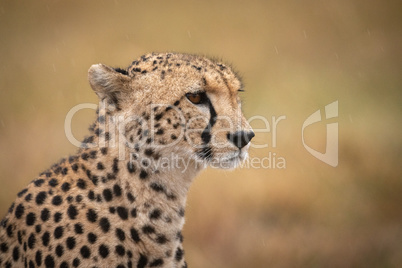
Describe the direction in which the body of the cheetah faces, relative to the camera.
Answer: to the viewer's right
